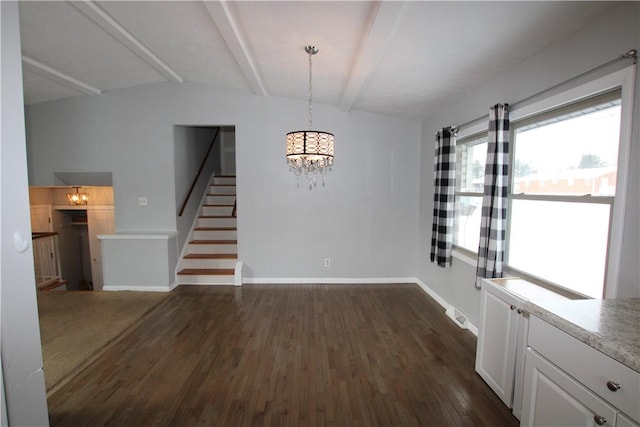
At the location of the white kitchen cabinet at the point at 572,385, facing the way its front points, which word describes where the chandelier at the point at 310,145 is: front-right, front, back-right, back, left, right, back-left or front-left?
front-right

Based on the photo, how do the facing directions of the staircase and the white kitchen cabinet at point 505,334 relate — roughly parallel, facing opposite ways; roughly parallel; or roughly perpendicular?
roughly perpendicular

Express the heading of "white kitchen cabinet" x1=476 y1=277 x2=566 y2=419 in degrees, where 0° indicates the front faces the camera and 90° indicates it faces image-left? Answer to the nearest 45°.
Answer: approximately 45°

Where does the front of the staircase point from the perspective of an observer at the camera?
facing the viewer

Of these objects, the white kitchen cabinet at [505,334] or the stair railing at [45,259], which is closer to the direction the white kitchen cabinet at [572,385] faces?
the stair railing

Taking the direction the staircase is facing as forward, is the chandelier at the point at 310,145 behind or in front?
in front

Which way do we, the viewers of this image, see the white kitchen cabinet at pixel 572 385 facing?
facing the viewer and to the left of the viewer

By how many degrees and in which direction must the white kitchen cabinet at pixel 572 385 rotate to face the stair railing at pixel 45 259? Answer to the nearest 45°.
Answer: approximately 45° to its right

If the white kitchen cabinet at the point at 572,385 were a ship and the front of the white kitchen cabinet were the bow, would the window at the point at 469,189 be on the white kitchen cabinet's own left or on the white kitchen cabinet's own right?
on the white kitchen cabinet's own right

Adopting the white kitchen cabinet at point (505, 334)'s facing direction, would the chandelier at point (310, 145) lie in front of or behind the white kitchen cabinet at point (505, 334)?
in front

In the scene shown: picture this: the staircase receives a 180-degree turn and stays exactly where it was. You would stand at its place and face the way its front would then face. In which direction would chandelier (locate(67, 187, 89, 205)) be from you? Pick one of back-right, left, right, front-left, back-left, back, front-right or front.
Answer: front-left

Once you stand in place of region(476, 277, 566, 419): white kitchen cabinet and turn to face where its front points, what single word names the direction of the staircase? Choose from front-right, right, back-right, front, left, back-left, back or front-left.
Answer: front-right

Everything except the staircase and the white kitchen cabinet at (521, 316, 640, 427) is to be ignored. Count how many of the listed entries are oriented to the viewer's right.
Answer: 0

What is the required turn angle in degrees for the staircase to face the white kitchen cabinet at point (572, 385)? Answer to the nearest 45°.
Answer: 0° — it already faces it

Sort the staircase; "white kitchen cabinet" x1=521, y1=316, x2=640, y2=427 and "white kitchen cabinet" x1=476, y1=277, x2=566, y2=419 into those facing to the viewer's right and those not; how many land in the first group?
0
